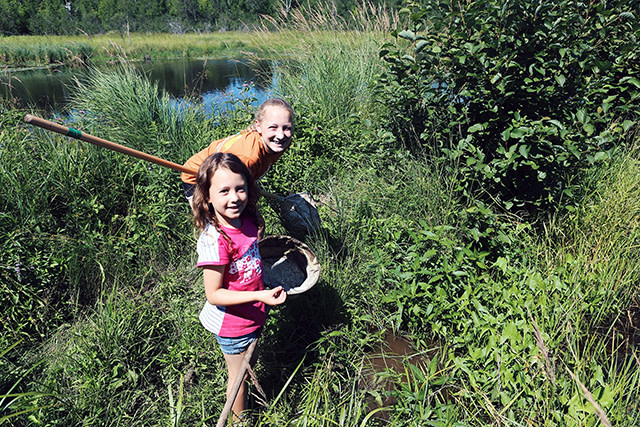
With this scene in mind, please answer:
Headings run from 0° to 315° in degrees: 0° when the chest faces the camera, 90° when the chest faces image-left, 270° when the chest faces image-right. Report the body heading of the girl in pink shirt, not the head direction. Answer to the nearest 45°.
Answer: approximately 315°

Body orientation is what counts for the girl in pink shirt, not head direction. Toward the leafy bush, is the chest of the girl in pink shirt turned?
no

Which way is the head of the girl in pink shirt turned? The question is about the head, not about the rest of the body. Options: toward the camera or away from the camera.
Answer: toward the camera
